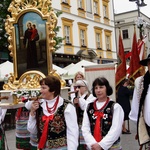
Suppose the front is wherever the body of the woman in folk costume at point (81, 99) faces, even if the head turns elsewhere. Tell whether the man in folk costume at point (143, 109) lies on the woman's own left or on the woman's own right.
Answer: on the woman's own left

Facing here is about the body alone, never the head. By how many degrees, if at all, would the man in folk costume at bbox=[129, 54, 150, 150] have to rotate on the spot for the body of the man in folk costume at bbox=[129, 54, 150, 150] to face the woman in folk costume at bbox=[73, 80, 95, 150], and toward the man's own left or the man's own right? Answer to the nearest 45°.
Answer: approximately 135° to the man's own right

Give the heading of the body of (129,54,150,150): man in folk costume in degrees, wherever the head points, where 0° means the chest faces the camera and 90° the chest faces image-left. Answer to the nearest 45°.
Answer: approximately 0°

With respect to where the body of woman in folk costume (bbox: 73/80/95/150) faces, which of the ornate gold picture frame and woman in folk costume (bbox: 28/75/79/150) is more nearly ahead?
the woman in folk costume

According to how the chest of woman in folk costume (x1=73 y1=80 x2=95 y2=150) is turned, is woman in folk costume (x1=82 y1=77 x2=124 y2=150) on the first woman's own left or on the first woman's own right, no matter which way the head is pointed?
on the first woman's own left

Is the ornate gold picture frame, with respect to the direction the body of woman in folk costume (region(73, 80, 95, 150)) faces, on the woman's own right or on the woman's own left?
on the woman's own right

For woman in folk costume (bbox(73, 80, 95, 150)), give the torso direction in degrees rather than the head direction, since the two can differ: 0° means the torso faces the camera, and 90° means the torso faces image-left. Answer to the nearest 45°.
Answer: approximately 45°

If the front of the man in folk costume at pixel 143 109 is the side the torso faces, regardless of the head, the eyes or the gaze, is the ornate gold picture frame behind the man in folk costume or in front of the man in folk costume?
behind

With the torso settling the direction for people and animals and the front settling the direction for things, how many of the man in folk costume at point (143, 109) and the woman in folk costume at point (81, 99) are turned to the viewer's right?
0
